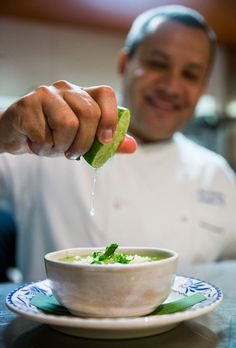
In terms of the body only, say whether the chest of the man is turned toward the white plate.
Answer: yes

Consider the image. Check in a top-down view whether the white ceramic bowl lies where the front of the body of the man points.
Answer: yes

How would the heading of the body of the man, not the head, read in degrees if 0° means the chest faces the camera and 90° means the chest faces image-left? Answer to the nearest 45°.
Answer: approximately 0°
